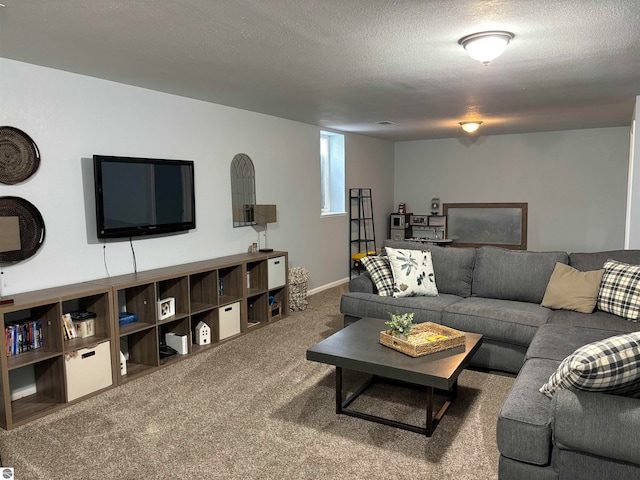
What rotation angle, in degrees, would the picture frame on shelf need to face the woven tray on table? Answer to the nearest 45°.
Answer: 0° — it already faces it

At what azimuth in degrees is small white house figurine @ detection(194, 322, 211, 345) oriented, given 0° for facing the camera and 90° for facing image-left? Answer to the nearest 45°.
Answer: approximately 315°

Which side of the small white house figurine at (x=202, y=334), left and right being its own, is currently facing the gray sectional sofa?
front

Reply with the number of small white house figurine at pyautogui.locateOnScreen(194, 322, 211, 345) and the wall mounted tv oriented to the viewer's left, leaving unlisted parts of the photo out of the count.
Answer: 0

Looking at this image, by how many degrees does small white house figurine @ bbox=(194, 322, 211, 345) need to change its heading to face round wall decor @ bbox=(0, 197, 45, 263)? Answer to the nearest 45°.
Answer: approximately 90° to its right

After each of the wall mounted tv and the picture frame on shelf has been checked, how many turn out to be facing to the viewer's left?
0

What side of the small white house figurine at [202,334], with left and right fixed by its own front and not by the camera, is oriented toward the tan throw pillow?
front

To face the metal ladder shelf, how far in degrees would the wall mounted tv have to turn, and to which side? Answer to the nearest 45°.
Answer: approximately 90° to its left

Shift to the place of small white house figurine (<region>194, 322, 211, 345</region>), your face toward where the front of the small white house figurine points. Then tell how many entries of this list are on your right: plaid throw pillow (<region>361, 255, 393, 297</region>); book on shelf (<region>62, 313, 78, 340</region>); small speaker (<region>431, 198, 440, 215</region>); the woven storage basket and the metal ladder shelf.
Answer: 1

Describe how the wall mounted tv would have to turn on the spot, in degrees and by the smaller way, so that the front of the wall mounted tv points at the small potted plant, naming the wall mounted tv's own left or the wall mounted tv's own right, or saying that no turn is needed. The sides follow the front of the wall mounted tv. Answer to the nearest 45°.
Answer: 0° — it already faces it

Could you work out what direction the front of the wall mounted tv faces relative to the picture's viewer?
facing the viewer and to the right of the viewer

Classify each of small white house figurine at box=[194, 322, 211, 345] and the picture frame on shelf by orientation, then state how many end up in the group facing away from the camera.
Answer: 0

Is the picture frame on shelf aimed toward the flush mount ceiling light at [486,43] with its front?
yes
